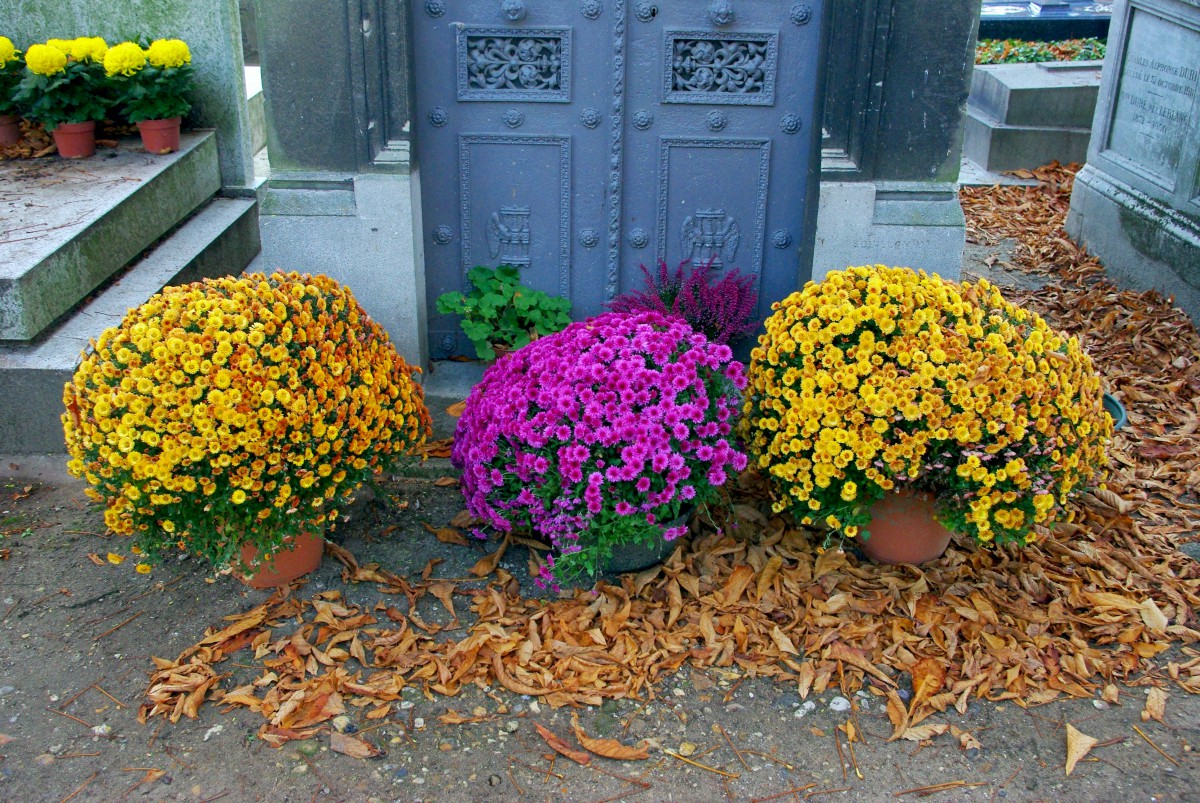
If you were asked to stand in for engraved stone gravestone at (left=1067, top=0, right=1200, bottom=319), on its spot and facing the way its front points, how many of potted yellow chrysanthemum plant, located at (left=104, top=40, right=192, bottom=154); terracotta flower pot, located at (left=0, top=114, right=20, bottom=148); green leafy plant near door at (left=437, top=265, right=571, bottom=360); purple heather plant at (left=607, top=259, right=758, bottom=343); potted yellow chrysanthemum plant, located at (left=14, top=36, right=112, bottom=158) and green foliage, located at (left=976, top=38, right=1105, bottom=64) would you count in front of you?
5

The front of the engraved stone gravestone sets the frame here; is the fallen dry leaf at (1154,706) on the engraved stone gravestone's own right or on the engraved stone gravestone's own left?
on the engraved stone gravestone's own left

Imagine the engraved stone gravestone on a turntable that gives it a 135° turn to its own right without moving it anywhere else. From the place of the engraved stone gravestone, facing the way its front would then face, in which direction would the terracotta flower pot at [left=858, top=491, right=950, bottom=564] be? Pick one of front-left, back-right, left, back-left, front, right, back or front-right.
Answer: back

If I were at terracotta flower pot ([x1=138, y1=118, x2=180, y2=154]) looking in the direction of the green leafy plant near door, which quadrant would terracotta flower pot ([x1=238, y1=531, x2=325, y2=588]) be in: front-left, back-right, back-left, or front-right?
front-right

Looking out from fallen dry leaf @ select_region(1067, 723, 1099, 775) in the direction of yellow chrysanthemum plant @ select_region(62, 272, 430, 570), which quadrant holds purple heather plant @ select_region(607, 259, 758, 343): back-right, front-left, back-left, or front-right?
front-right

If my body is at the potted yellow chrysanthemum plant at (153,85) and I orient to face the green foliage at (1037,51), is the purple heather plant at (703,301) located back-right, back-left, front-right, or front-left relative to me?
front-right

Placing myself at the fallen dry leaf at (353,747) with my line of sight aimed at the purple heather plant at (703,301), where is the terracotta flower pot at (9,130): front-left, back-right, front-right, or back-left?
front-left

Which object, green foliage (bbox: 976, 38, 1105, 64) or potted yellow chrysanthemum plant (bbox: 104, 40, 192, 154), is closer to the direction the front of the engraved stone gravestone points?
the potted yellow chrysanthemum plant

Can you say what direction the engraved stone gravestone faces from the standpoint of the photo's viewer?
facing the viewer and to the left of the viewer

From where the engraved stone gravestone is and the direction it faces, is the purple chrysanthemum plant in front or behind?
in front

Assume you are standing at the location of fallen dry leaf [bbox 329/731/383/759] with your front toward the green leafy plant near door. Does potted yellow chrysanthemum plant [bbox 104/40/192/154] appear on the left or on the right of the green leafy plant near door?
left

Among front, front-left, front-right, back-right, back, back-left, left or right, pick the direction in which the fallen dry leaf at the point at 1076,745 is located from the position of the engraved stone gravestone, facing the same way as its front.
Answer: front-left

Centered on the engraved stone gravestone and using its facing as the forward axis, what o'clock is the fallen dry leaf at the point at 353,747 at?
The fallen dry leaf is roughly at 11 o'clock from the engraved stone gravestone.

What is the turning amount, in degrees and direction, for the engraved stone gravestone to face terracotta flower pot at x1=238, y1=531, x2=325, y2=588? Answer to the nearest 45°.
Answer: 0° — it already faces it
